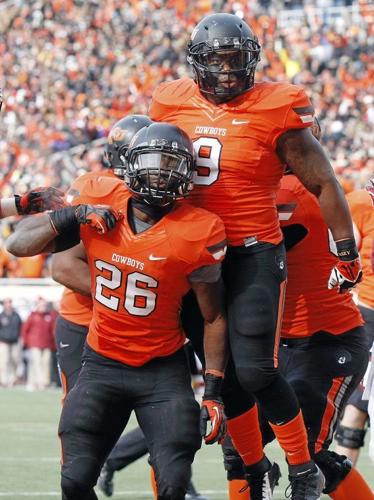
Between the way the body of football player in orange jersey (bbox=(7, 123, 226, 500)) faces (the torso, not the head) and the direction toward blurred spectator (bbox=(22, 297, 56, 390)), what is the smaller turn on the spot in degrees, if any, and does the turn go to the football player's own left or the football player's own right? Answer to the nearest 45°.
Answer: approximately 180°

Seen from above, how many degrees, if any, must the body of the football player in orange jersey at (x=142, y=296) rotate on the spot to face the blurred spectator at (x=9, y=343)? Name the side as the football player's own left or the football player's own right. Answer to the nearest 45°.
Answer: approximately 180°

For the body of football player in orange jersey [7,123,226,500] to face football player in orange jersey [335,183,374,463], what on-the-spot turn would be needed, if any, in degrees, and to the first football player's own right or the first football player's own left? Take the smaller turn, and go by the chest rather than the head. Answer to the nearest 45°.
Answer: approximately 135° to the first football player's own left

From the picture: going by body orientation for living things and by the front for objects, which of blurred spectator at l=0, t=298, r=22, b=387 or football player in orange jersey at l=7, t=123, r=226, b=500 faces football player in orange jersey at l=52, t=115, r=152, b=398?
the blurred spectator

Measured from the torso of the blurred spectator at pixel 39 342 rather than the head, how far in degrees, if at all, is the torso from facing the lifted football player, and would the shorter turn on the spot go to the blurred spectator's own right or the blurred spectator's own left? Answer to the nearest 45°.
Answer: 0° — they already face them
